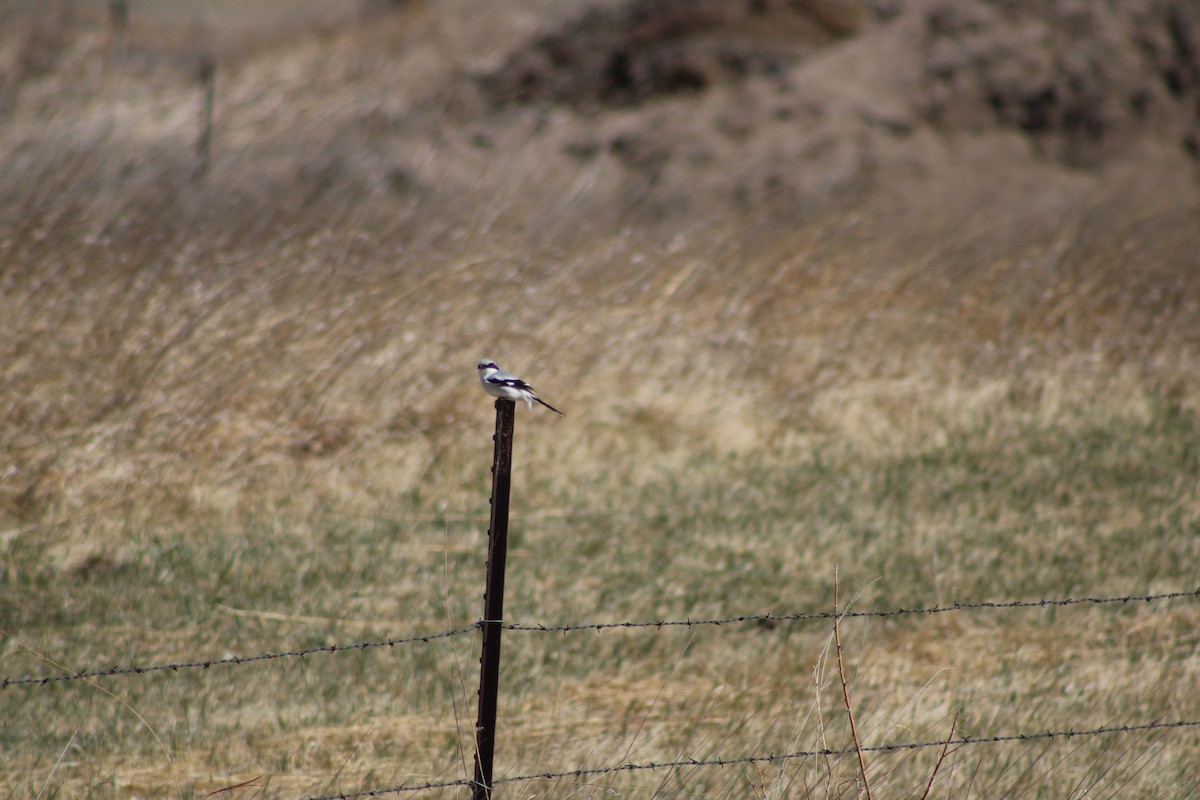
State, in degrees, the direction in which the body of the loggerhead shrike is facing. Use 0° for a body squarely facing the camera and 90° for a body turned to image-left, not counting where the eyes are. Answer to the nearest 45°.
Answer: approximately 90°
